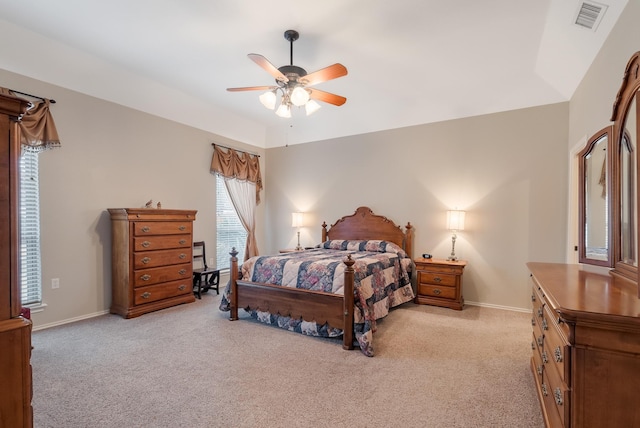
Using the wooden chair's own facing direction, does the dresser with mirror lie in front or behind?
in front

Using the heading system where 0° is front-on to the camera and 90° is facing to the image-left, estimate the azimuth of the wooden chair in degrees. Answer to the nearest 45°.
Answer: approximately 315°

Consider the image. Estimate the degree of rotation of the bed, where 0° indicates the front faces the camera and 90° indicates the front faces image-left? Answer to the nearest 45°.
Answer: approximately 45°

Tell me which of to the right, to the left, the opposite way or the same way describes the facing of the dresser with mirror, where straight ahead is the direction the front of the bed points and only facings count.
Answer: to the right

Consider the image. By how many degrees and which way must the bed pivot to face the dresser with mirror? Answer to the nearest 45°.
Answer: approximately 90° to its left

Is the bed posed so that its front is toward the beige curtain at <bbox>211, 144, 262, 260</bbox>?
no

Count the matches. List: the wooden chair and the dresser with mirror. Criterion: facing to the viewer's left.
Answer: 1

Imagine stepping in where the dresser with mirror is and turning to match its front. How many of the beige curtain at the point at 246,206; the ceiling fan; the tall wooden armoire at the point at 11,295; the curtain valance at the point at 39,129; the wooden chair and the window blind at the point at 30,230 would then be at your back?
0

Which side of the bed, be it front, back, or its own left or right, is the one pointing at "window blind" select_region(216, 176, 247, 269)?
right

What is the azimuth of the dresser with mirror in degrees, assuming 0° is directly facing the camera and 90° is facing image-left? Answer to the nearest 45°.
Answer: approximately 90°

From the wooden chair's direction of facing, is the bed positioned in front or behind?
in front

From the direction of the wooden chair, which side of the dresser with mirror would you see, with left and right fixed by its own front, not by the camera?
front
